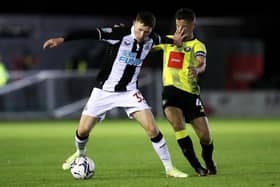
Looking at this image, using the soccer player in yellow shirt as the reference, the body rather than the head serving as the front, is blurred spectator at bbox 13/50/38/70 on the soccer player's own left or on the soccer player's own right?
on the soccer player's own right

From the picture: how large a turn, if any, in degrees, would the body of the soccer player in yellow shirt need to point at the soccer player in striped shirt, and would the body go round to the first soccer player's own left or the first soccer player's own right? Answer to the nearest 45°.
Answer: approximately 45° to the first soccer player's own right

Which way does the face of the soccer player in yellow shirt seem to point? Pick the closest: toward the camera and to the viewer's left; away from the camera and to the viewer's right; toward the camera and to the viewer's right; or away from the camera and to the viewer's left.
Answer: toward the camera and to the viewer's left

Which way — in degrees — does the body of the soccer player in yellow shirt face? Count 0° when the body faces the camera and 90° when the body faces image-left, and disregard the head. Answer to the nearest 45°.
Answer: approximately 45°

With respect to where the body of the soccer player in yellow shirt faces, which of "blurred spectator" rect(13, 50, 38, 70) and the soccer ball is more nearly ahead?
the soccer ball

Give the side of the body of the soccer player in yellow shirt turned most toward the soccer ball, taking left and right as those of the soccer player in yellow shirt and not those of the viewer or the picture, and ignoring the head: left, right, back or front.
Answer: front

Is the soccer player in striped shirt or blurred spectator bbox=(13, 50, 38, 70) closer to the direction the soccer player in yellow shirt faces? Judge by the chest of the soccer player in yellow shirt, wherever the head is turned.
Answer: the soccer player in striped shirt
